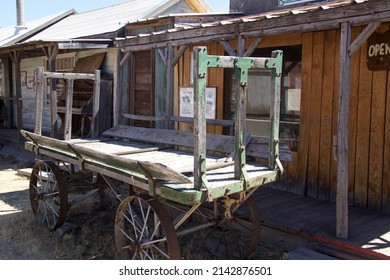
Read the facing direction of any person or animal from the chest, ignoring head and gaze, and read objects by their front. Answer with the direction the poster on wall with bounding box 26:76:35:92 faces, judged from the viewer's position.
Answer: facing the viewer

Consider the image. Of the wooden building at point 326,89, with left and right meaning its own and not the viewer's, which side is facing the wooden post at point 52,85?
right

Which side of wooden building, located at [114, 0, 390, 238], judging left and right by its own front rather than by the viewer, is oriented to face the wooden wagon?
front

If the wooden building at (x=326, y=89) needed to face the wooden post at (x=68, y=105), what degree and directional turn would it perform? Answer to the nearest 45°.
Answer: approximately 45° to its right

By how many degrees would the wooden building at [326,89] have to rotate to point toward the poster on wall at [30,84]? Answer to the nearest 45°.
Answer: approximately 90° to its right

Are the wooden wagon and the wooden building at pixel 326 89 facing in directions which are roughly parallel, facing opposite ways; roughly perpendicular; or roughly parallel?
roughly perpendicular

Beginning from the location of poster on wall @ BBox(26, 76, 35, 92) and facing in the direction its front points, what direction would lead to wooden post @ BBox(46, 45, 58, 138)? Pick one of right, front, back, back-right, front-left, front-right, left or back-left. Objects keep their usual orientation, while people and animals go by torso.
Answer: front

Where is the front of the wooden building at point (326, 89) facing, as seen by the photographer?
facing the viewer and to the left of the viewer

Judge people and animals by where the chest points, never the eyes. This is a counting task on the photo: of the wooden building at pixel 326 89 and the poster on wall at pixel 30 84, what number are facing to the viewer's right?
0

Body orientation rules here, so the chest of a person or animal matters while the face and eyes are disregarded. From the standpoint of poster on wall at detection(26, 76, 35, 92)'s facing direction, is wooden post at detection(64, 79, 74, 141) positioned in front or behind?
in front
